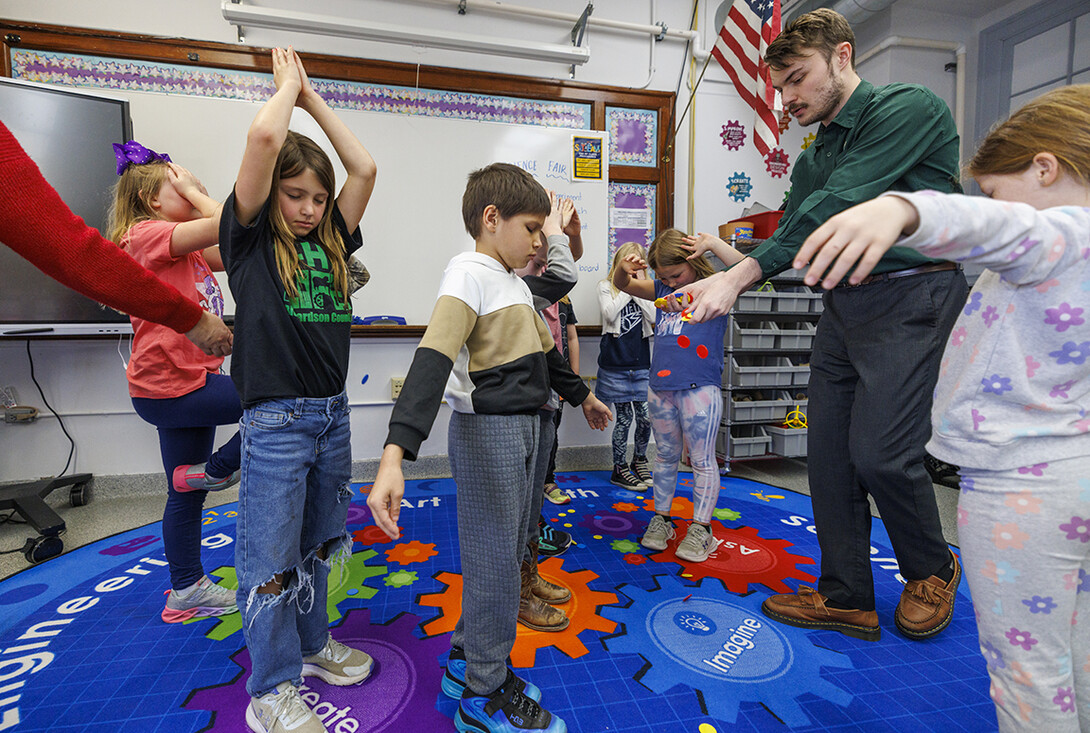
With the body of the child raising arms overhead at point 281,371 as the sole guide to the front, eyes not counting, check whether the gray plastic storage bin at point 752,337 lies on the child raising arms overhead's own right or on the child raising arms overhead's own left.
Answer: on the child raising arms overhead's own left

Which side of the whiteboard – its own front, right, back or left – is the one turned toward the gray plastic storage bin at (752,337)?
left

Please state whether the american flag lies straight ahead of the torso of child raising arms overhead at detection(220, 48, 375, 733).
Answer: no

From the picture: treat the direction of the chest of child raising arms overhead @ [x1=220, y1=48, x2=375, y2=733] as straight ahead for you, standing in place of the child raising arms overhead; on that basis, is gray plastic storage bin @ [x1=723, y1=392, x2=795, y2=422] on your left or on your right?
on your left

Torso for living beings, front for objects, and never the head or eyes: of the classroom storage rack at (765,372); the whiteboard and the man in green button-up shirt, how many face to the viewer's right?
0

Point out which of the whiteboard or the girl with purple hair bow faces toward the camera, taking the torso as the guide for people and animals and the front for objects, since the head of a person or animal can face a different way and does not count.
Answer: the whiteboard

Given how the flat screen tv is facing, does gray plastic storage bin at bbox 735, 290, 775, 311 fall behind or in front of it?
in front

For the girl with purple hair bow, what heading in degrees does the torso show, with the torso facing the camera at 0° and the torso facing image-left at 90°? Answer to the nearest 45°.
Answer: approximately 270°

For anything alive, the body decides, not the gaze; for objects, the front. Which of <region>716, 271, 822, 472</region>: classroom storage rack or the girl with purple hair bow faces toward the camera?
the classroom storage rack

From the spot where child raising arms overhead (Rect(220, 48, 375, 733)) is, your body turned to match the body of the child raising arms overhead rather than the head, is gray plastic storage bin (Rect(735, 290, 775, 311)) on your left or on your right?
on your left

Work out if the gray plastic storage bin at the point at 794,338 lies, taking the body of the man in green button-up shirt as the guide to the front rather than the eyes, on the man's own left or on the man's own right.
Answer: on the man's own right

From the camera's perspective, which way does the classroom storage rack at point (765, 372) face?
toward the camera

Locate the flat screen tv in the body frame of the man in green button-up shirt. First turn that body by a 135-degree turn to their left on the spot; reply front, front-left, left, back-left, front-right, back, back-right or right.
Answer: back

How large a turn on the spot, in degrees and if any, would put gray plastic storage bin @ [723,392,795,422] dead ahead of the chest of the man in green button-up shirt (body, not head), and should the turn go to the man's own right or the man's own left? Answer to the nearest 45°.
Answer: approximately 135° to the man's own right

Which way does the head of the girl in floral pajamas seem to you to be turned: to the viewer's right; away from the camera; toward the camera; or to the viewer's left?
to the viewer's left
